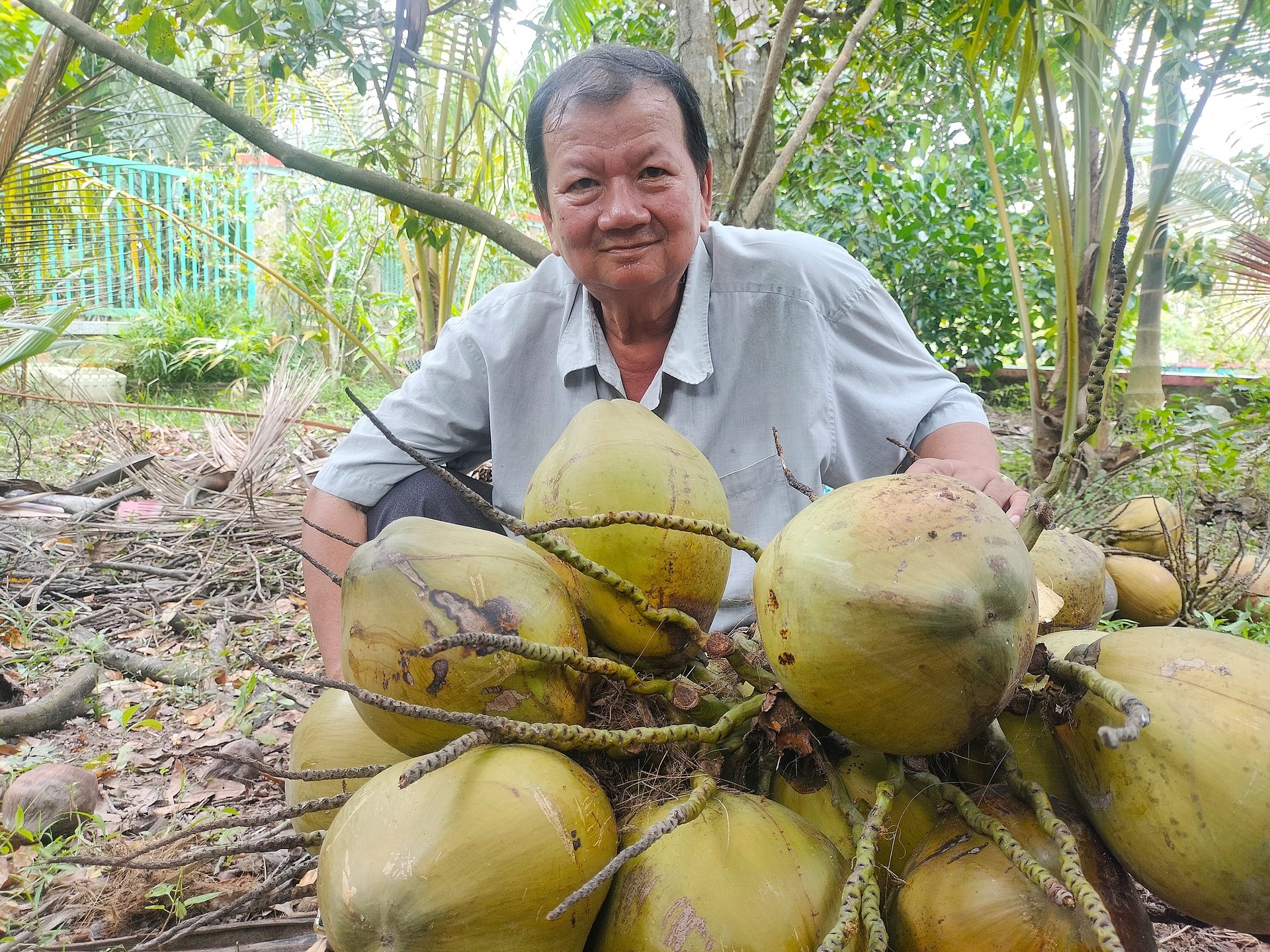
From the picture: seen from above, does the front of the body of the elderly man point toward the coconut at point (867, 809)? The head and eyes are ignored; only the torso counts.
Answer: yes

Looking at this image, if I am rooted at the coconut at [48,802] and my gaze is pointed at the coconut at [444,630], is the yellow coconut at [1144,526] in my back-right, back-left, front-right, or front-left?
front-left

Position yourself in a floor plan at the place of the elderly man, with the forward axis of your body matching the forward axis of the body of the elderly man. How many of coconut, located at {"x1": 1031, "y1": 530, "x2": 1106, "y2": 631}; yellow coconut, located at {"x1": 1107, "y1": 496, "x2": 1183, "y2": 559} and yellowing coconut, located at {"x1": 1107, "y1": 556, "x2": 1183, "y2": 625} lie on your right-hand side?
0

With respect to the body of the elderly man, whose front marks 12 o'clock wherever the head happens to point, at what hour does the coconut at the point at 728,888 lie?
The coconut is roughly at 12 o'clock from the elderly man.

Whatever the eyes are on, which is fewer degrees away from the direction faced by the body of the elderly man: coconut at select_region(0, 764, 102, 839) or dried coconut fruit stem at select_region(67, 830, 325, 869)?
the dried coconut fruit stem

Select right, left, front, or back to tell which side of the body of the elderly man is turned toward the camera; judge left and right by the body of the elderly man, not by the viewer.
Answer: front

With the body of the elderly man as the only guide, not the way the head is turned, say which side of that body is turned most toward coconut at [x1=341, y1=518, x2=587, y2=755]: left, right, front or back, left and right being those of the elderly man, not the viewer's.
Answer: front

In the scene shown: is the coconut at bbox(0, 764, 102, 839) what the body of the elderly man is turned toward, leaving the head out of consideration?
no

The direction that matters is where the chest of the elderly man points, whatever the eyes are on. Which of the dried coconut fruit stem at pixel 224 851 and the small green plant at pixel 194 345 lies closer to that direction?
the dried coconut fruit stem

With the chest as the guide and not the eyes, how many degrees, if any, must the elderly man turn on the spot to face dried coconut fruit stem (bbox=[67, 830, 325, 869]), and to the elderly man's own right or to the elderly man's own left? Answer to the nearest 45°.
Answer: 0° — they already face it

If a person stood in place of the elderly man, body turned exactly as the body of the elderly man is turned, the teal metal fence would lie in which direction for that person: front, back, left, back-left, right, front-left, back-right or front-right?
back-right

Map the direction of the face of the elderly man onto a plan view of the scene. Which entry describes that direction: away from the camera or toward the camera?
toward the camera

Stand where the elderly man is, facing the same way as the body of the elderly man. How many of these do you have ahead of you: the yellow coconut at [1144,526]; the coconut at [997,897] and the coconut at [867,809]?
2

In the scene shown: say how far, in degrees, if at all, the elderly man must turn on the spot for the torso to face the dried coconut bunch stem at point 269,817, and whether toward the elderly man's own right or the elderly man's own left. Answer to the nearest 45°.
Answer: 0° — they already face it

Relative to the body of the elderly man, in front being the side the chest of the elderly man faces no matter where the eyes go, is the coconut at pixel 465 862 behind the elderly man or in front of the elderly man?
in front

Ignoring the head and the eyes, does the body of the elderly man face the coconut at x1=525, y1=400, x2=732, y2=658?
yes

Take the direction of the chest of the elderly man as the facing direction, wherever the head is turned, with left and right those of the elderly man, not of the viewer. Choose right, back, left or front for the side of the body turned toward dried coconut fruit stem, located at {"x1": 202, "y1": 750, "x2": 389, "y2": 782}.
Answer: front

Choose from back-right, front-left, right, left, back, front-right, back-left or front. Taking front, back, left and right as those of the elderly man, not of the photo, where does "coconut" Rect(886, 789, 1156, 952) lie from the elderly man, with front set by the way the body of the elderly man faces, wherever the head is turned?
front

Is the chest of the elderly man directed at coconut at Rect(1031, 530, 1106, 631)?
no

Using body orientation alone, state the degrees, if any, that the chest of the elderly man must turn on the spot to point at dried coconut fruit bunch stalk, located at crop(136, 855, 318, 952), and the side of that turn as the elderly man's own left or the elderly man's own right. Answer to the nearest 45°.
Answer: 0° — they already face it

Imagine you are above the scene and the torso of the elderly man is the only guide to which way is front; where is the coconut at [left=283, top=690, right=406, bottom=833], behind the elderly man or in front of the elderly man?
in front
